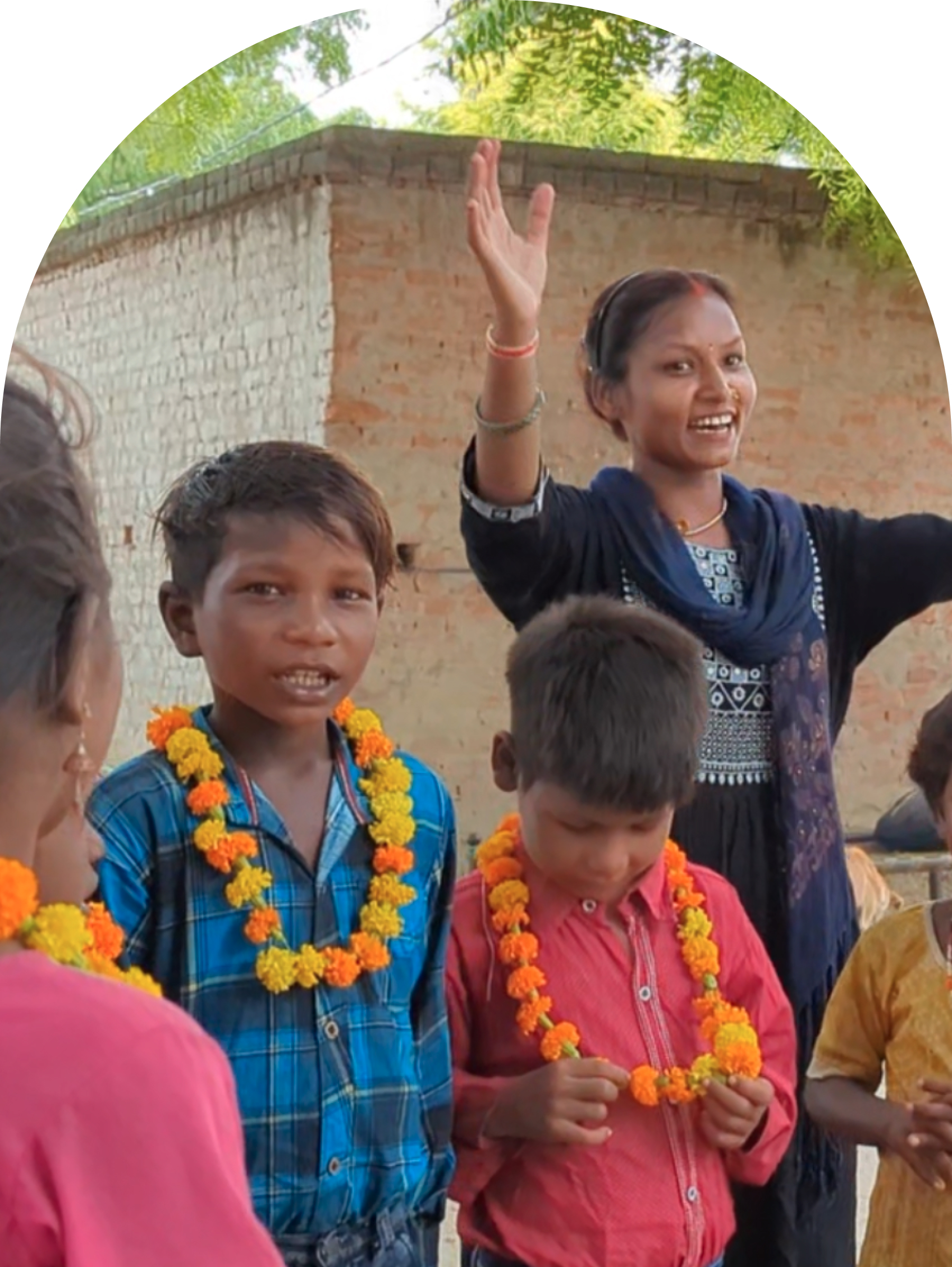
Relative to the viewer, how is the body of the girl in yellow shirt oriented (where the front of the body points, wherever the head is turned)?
toward the camera

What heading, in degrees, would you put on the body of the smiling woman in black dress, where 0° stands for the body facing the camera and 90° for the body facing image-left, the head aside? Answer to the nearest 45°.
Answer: approximately 0°
